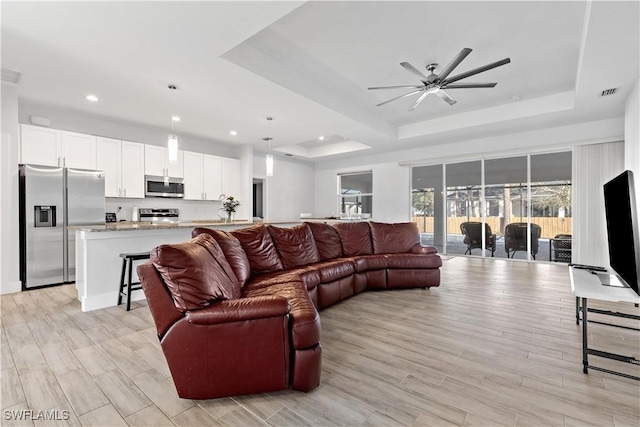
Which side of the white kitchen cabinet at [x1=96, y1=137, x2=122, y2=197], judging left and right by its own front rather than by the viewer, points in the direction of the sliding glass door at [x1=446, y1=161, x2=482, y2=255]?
left

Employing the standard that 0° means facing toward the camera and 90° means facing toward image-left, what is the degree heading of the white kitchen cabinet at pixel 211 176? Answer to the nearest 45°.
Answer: approximately 315°

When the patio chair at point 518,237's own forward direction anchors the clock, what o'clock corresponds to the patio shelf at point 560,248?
the patio shelf at point 560,248 is roughly at 3 o'clock from the patio chair at point 518,237.

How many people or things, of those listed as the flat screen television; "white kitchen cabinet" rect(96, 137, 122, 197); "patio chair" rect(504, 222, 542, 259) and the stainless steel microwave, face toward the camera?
2

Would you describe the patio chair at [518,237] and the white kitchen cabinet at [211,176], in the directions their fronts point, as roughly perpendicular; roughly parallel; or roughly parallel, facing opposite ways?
roughly perpendicular

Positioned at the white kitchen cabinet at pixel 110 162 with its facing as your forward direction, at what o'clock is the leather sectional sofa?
The leather sectional sofa is roughly at 12 o'clock from the white kitchen cabinet.

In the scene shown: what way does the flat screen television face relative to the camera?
to the viewer's left
